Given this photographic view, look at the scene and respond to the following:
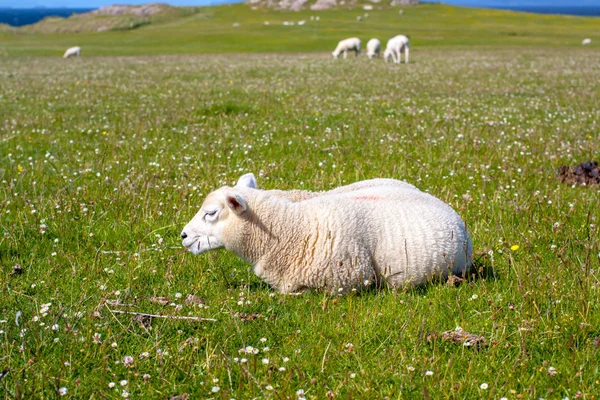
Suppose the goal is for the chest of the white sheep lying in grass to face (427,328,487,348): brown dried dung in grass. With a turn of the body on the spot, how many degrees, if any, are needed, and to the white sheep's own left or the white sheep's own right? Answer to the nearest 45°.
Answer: approximately 135° to the white sheep's own left

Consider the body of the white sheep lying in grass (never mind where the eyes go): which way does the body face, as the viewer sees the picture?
to the viewer's left
